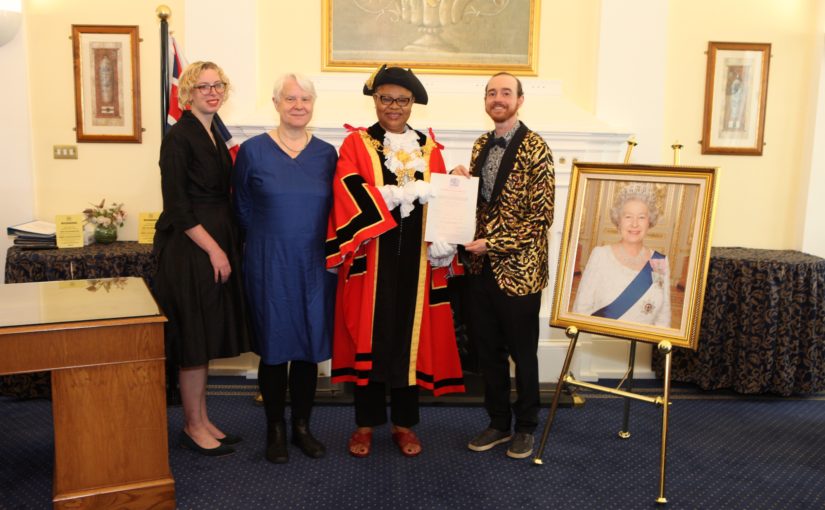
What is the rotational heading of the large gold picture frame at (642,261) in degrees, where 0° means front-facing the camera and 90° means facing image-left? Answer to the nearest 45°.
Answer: approximately 45°

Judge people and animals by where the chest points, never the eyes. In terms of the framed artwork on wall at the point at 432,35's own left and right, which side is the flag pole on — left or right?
on its right

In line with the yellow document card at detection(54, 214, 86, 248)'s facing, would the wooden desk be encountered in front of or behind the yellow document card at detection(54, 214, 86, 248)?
in front

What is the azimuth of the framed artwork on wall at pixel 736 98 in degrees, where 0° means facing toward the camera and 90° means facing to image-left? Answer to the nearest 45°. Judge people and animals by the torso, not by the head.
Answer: approximately 0°

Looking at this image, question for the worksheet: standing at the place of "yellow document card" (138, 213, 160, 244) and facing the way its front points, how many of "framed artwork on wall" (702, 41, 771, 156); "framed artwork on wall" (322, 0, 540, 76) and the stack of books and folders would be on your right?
1

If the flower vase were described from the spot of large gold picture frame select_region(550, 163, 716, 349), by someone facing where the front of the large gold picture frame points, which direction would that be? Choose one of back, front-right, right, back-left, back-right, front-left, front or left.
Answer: front-right
